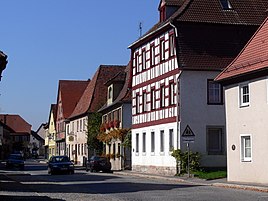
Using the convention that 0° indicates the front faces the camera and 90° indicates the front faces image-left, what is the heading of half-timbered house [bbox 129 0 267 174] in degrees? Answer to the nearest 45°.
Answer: approximately 45°

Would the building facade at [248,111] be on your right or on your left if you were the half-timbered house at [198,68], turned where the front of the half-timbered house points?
on your left
